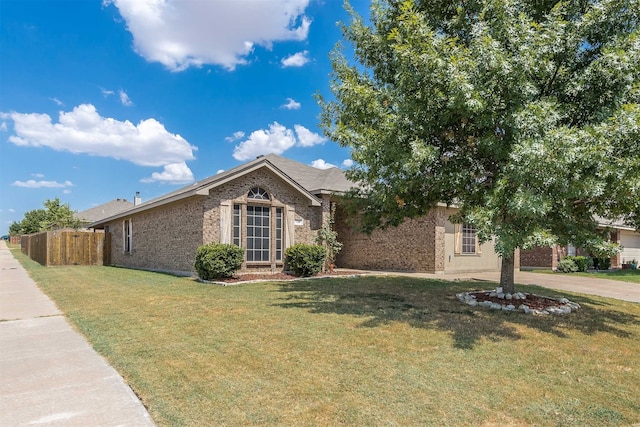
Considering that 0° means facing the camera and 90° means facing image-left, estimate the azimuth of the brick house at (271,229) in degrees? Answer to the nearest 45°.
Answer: approximately 315°

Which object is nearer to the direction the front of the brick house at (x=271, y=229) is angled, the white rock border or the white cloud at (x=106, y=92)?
the white rock border

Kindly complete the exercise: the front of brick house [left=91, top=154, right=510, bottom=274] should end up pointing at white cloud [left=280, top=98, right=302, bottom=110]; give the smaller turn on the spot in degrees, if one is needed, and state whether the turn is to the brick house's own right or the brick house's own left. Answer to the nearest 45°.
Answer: approximately 135° to the brick house's own left

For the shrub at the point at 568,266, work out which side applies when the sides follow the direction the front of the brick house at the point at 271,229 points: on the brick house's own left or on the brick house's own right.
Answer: on the brick house's own left

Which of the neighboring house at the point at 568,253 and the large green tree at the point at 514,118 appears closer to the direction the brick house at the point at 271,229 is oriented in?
the large green tree

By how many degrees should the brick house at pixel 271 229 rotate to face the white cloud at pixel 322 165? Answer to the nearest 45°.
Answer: approximately 135° to its left

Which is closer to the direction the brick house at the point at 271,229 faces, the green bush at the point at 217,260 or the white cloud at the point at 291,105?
the green bush

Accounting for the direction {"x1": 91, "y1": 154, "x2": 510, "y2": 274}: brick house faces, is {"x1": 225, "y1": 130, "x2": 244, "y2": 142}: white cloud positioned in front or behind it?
behind

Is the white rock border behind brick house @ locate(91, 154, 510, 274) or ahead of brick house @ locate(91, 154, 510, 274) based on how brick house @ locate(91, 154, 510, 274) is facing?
ahead
